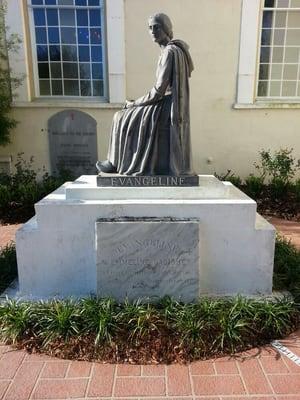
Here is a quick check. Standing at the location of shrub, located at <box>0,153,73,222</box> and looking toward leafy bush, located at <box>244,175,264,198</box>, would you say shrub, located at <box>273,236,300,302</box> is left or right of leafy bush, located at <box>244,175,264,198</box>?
right

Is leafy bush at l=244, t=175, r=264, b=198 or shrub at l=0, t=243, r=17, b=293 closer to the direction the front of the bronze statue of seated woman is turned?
the shrub

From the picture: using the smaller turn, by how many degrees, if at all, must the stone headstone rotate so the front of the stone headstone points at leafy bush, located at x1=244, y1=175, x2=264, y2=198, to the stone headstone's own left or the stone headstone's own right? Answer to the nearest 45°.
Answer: approximately 45° to the stone headstone's own left

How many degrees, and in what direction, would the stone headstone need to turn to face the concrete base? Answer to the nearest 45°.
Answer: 0° — it already faces it

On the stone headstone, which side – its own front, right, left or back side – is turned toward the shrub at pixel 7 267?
front

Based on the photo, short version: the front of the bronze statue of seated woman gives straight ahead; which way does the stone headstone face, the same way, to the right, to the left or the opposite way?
to the left

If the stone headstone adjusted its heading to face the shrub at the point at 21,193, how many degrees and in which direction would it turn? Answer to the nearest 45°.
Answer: approximately 45° to its right

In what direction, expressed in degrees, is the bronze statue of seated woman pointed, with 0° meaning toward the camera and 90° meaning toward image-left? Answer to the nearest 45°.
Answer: approximately 90°

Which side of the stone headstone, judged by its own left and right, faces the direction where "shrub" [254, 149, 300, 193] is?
left

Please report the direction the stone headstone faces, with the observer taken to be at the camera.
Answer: facing the viewer

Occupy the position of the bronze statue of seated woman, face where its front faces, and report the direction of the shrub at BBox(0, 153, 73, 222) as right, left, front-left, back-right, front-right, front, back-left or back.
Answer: front-right
